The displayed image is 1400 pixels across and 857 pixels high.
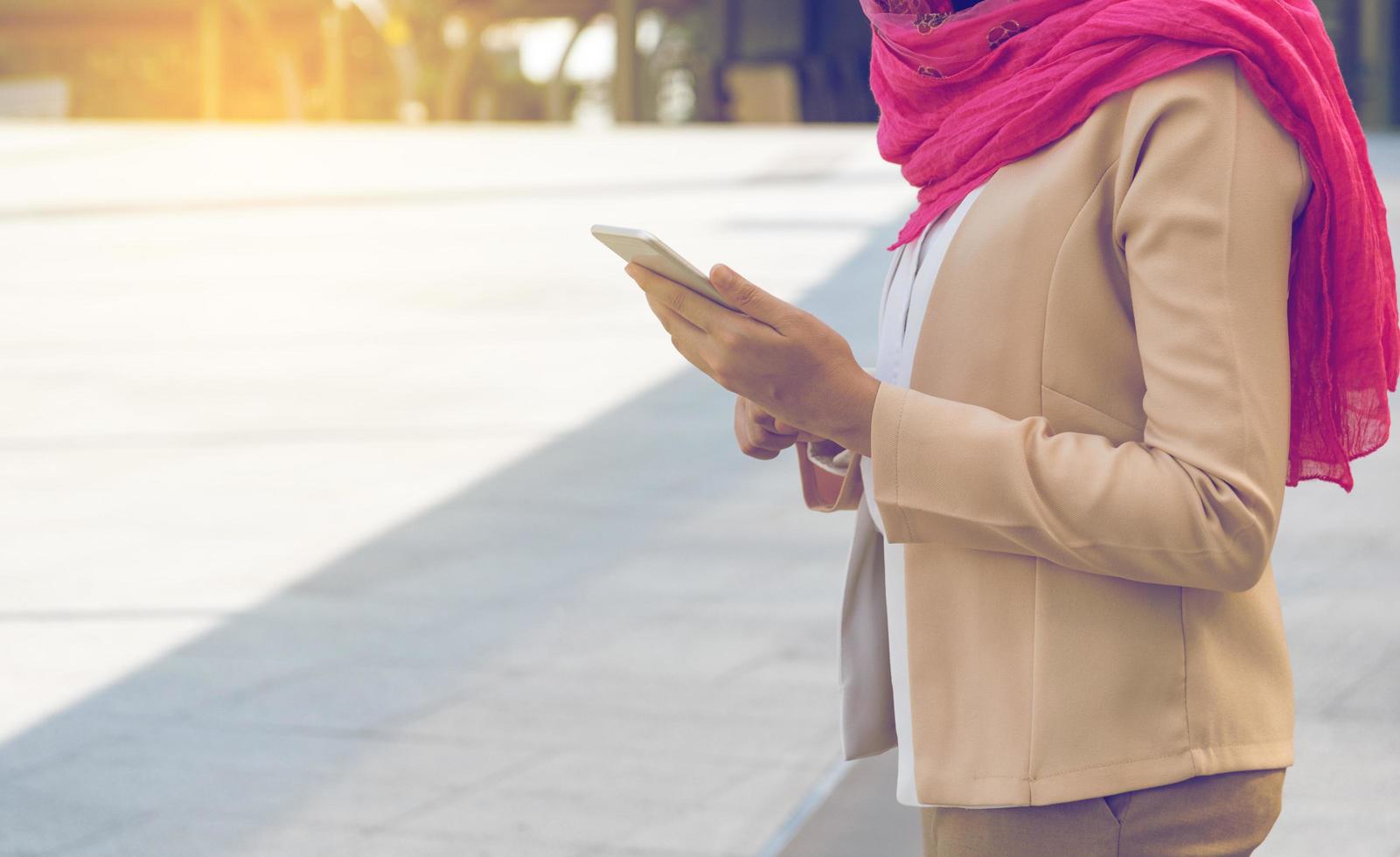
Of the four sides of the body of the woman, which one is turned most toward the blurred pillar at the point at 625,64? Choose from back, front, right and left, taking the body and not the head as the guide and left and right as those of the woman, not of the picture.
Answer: right

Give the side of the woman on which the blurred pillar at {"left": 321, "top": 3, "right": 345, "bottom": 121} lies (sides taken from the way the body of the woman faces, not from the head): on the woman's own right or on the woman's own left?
on the woman's own right

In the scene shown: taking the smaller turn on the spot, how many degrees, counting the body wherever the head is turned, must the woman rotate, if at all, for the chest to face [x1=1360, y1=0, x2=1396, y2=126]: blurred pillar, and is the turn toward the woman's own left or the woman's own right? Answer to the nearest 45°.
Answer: approximately 90° to the woman's own right

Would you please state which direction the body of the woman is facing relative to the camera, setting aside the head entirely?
to the viewer's left

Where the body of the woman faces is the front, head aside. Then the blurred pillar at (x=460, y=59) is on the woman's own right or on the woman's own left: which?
on the woman's own right

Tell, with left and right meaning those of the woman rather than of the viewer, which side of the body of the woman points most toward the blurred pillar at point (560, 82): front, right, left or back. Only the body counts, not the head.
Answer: right
